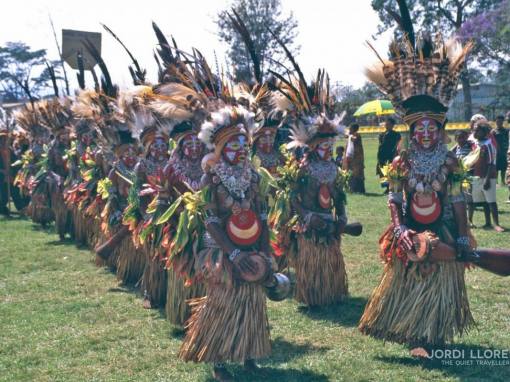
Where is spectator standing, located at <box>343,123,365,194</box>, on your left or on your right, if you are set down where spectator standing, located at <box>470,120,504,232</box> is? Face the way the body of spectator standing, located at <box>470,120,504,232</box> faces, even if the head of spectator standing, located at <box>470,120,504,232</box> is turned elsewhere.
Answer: on your right

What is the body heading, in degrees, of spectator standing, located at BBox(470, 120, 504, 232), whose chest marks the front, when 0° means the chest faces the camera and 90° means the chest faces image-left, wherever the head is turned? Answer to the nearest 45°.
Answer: approximately 45°

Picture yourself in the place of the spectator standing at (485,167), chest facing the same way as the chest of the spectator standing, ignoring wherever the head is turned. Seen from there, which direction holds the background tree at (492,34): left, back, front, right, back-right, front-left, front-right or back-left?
back-right

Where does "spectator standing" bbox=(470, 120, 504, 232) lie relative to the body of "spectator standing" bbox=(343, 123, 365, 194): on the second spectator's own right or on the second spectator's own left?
on the second spectator's own left

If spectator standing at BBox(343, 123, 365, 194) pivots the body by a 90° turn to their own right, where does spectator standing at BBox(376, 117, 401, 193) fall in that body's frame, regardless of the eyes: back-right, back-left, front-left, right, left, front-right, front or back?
back-right
